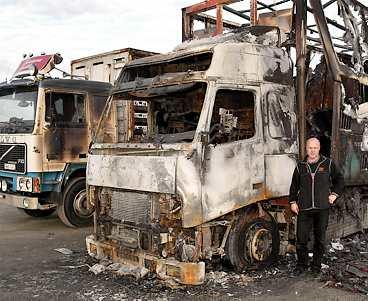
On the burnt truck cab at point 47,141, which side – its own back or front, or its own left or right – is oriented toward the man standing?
left

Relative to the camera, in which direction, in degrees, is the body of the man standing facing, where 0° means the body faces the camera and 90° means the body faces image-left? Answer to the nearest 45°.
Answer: approximately 0°

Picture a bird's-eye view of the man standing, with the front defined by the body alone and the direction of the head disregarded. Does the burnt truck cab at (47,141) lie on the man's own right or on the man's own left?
on the man's own right

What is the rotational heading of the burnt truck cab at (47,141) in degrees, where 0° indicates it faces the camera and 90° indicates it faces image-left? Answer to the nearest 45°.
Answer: approximately 45°

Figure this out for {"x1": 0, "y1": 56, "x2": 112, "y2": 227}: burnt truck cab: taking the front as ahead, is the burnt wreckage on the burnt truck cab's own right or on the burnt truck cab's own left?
on the burnt truck cab's own left
